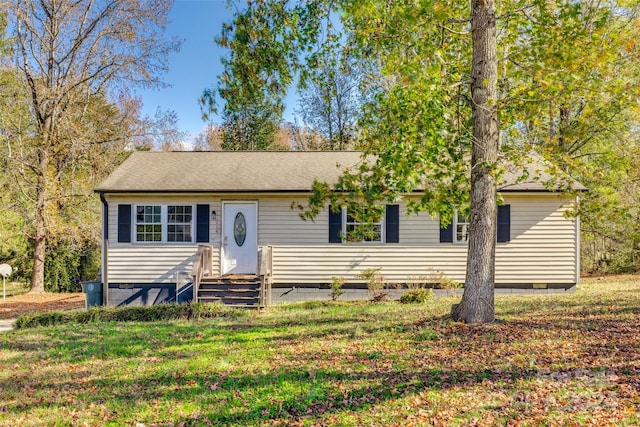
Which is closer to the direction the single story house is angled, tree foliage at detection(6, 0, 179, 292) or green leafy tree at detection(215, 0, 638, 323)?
the green leafy tree

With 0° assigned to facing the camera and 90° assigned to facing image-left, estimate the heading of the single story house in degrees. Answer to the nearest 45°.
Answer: approximately 0°

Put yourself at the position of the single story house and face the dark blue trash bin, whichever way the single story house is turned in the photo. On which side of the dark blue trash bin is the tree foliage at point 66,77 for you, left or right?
right

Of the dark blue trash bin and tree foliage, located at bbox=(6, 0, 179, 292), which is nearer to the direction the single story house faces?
the dark blue trash bin

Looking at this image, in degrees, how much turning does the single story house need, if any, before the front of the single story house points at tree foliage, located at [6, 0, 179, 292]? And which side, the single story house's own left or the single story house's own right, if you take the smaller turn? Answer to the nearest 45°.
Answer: approximately 135° to the single story house's own right

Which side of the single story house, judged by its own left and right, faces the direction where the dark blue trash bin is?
right

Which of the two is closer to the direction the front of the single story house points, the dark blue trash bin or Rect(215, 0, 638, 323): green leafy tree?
the green leafy tree
